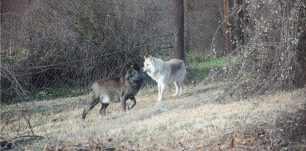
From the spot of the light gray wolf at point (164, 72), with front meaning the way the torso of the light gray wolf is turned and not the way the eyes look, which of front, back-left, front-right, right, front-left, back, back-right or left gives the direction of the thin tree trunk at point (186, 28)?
back-right

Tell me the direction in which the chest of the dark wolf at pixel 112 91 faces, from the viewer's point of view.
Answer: to the viewer's right

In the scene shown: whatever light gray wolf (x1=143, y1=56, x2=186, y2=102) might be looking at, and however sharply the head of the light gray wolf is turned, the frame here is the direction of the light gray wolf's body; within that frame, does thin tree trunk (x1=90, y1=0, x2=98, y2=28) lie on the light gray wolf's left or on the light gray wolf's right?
on the light gray wolf's right

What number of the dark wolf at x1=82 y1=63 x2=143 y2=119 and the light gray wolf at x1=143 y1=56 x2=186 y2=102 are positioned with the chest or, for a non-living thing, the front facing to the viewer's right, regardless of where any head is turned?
1

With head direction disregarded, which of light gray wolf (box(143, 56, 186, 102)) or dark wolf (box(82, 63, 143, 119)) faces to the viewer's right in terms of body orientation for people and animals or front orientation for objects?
dark wolf (box(82, 63, 143, 119))

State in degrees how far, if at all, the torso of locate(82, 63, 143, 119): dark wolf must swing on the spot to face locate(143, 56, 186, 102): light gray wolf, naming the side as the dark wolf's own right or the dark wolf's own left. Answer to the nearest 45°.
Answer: approximately 45° to the dark wolf's own left

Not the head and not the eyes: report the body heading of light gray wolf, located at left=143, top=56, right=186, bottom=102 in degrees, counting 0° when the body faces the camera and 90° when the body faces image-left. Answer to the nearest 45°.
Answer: approximately 45°

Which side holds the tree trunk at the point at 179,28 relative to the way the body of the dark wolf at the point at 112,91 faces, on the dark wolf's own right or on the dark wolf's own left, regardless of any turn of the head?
on the dark wolf's own left
